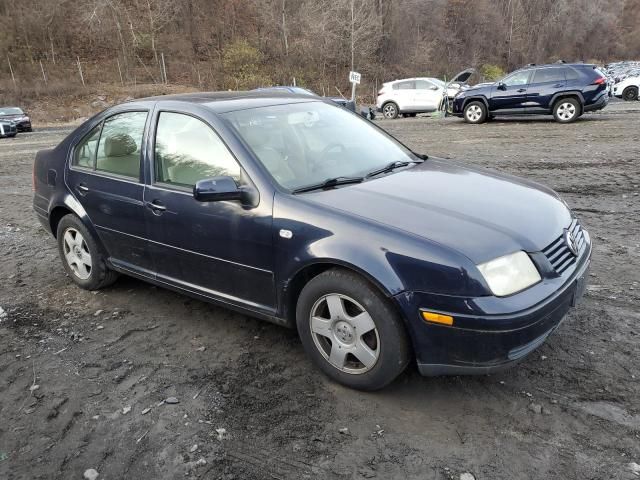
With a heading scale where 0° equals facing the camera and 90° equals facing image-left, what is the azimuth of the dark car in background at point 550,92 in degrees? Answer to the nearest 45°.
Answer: approximately 90°

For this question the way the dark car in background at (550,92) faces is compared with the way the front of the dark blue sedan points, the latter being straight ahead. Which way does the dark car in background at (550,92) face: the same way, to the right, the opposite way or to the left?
the opposite way

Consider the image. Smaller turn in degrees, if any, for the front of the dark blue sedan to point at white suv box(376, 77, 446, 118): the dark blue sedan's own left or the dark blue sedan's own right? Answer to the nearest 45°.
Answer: approximately 135° to the dark blue sedan's own left

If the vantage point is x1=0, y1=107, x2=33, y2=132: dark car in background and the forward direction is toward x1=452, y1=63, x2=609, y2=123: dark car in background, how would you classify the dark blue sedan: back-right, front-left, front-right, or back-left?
front-right

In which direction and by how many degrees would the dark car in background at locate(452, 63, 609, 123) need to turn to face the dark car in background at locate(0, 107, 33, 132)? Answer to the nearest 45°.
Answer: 0° — it already faces it

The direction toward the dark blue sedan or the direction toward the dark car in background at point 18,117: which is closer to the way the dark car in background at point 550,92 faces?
the dark car in background

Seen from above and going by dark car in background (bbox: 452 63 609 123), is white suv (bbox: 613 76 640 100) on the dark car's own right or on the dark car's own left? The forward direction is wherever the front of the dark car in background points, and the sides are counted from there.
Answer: on the dark car's own right

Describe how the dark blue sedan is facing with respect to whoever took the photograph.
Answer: facing the viewer and to the right of the viewer
